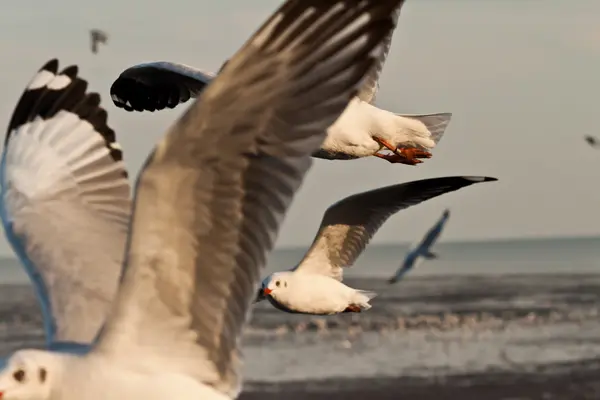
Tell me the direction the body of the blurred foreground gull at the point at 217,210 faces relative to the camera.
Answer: to the viewer's left

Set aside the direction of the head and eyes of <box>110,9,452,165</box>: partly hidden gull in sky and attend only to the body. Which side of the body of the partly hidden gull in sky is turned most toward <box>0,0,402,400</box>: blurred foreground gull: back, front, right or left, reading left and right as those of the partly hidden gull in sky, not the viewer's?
left

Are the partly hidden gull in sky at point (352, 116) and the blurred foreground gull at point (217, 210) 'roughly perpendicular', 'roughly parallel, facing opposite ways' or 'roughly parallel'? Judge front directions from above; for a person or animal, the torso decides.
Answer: roughly parallel

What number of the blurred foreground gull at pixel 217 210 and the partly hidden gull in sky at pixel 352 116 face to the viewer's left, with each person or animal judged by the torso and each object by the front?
2

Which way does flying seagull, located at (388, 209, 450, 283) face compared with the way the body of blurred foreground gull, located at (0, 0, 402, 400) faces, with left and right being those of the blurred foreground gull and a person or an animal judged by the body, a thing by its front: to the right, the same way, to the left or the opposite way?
the same way

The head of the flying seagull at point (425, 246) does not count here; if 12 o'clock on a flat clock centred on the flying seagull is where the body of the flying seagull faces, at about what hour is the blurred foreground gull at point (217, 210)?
The blurred foreground gull is roughly at 9 o'clock from the flying seagull.

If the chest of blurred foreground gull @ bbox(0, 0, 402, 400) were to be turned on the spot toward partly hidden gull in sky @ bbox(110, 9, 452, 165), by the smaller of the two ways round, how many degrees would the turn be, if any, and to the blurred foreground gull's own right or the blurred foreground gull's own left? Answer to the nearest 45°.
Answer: approximately 90° to the blurred foreground gull's own right

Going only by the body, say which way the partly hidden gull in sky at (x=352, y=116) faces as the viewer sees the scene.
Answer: to the viewer's left

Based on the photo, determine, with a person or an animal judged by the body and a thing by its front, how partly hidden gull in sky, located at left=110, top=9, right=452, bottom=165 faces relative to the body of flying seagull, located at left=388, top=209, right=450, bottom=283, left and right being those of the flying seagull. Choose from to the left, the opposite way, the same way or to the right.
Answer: the same way

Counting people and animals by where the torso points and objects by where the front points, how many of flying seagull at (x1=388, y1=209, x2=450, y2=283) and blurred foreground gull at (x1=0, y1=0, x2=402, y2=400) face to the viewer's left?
2

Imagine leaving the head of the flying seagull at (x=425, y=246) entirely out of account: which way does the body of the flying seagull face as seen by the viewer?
to the viewer's left

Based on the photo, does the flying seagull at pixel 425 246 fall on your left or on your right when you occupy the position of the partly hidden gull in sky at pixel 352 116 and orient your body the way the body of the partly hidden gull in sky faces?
on your right
